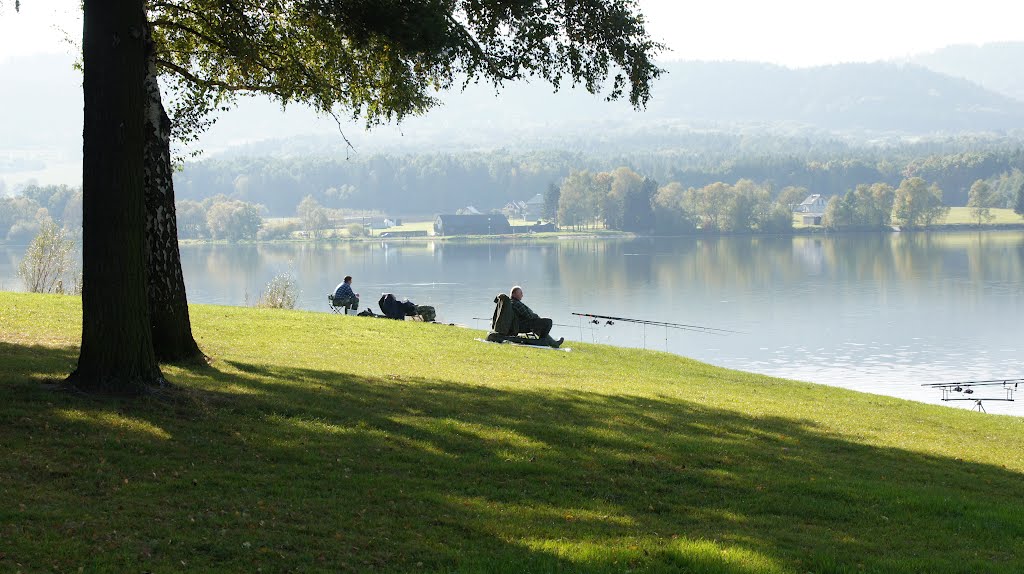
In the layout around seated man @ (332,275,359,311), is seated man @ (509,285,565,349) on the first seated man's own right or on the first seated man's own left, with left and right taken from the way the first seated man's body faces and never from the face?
on the first seated man's own right

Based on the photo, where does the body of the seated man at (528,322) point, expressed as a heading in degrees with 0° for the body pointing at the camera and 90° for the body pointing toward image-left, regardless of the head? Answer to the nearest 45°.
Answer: approximately 270°

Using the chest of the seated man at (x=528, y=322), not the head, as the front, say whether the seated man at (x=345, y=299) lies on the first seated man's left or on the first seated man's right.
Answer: on the first seated man's left
